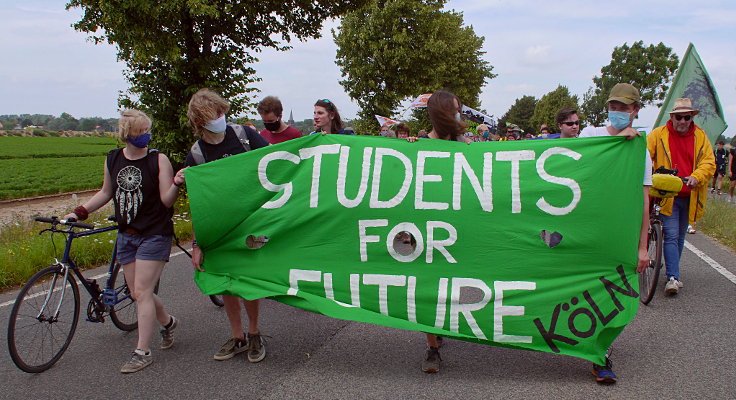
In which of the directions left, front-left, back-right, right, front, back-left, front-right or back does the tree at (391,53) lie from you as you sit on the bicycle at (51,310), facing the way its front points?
back

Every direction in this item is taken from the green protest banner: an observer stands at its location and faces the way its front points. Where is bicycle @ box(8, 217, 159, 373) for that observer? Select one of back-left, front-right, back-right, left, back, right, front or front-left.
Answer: right

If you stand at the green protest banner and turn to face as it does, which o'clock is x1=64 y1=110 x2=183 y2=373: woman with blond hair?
The woman with blond hair is roughly at 3 o'clock from the green protest banner.

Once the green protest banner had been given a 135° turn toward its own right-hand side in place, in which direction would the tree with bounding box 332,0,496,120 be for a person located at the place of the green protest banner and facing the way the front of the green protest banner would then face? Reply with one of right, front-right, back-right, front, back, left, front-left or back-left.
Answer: front-right

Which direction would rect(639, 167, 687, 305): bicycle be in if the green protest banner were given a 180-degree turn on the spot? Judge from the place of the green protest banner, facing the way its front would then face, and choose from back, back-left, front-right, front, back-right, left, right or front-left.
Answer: front-right

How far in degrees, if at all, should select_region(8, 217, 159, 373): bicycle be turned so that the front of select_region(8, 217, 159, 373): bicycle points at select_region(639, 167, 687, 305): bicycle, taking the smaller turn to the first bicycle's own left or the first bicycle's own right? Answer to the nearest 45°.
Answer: approximately 135° to the first bicycle's own left

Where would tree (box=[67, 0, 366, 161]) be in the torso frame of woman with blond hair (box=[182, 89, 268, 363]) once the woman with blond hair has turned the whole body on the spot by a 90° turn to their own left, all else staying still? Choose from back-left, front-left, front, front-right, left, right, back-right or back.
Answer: left

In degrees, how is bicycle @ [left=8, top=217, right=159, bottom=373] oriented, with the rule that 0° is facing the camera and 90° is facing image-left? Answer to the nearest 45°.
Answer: approximately 45°

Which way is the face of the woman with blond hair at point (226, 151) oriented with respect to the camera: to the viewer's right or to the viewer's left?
to the viewer's right

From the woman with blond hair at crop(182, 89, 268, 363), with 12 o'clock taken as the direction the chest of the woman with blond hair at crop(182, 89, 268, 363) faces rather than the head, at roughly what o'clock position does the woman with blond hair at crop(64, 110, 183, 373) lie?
the woman with blond hair at crop(64, 110, 183, 373) is roughly at 3 o'clock from the woman with blond hair at crop(182, 89, 268, 363).
